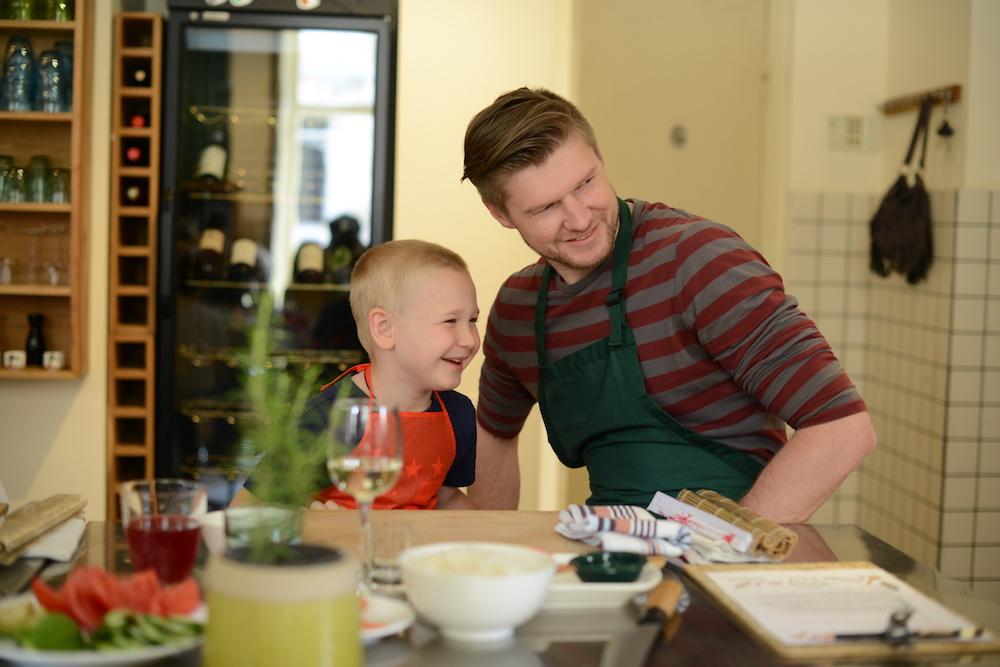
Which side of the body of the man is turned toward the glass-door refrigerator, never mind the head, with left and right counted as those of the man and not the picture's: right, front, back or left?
right

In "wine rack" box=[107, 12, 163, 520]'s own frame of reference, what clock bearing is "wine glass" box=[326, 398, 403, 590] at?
The wine glass is roughly at 12 o'clock from the wine rack.

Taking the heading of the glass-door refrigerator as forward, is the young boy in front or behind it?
in front

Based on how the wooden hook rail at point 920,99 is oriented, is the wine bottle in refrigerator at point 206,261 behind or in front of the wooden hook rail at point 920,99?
in front

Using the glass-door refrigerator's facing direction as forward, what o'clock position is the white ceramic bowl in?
The white ceramic bowl is roughly at 12 o'clock from the glass-door refrigerator.

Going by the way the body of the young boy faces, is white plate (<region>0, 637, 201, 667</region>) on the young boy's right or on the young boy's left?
on the young boy's right

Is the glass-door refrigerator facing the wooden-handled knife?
yes

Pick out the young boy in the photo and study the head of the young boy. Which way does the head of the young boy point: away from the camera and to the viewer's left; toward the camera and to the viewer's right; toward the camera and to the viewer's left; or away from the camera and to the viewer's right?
toward the camera and to the viewer's right

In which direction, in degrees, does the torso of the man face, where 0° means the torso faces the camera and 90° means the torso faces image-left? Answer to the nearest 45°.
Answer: approximately 45°

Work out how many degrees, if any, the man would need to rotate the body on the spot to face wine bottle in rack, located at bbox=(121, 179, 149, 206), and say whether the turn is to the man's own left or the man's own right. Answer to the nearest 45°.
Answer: approximately 90° to the man's own right

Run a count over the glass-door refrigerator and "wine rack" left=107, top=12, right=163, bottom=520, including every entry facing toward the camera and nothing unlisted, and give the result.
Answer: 2

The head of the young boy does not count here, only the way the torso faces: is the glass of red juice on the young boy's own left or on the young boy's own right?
on the young boy's own right

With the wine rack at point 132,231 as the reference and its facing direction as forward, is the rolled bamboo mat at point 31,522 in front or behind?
in front
